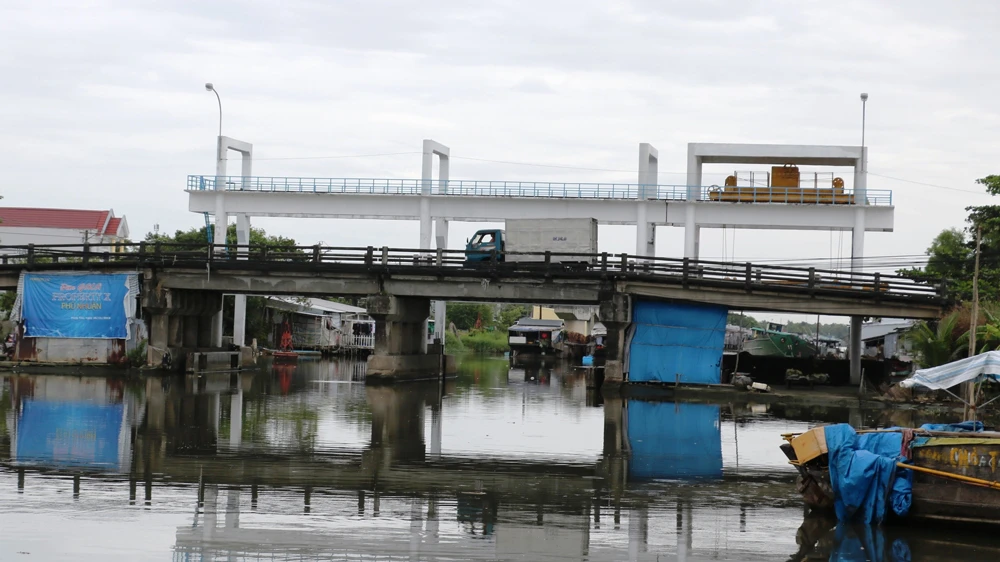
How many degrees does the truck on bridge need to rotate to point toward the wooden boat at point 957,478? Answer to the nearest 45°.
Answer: approximately 90° to its left

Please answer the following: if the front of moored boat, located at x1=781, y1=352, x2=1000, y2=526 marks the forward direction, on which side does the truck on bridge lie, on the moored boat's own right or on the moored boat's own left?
on the moored boat's own right

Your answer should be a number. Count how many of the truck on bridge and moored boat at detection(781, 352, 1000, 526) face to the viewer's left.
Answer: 2

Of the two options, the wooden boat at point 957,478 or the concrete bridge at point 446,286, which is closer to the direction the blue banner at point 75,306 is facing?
the wooden boat

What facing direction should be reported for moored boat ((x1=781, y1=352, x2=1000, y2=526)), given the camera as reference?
facing to the left of the viewer

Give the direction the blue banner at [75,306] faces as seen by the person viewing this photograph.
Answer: facing the viewer

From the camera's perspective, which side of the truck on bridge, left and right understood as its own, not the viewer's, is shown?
left

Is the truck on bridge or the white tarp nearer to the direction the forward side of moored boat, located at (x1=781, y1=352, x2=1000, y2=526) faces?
the truck on bridge

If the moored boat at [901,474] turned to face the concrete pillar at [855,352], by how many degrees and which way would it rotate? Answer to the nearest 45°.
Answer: approximately 90° to its right

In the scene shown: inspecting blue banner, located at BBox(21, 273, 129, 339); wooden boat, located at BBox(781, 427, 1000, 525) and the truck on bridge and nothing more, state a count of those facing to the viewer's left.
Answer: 2

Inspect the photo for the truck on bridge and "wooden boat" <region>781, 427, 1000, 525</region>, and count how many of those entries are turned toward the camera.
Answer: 0

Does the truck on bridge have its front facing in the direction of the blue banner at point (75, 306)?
yes

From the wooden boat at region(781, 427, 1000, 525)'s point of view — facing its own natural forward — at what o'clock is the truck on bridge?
The truck on bridge is roughly at 2 o'clock from the wooden boat.
